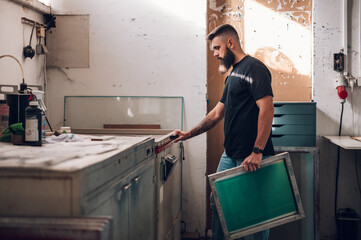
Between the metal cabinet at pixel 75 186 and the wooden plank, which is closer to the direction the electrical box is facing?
the metal cabinet

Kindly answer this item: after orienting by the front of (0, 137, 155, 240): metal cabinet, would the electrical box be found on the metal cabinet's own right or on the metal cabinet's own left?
on the metal cabinet's own left

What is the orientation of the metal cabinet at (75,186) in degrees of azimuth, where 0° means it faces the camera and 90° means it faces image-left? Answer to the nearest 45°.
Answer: approximately 315°

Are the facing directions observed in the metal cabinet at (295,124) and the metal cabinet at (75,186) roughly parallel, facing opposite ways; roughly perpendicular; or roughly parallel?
roughly perpendicular

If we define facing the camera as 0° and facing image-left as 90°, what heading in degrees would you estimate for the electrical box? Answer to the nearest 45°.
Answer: approximately 0°

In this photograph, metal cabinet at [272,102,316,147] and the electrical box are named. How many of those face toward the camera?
2

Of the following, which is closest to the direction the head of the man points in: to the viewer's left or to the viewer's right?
to the viewer's left

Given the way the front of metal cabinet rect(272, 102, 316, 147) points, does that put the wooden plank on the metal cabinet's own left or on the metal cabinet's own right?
on the metal cabinet's own right

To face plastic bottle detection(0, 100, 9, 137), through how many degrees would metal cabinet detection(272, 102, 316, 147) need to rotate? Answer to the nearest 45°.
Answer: approximately 45° to its right

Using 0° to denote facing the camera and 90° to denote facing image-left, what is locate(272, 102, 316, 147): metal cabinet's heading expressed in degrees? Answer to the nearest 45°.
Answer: approximately 0°
